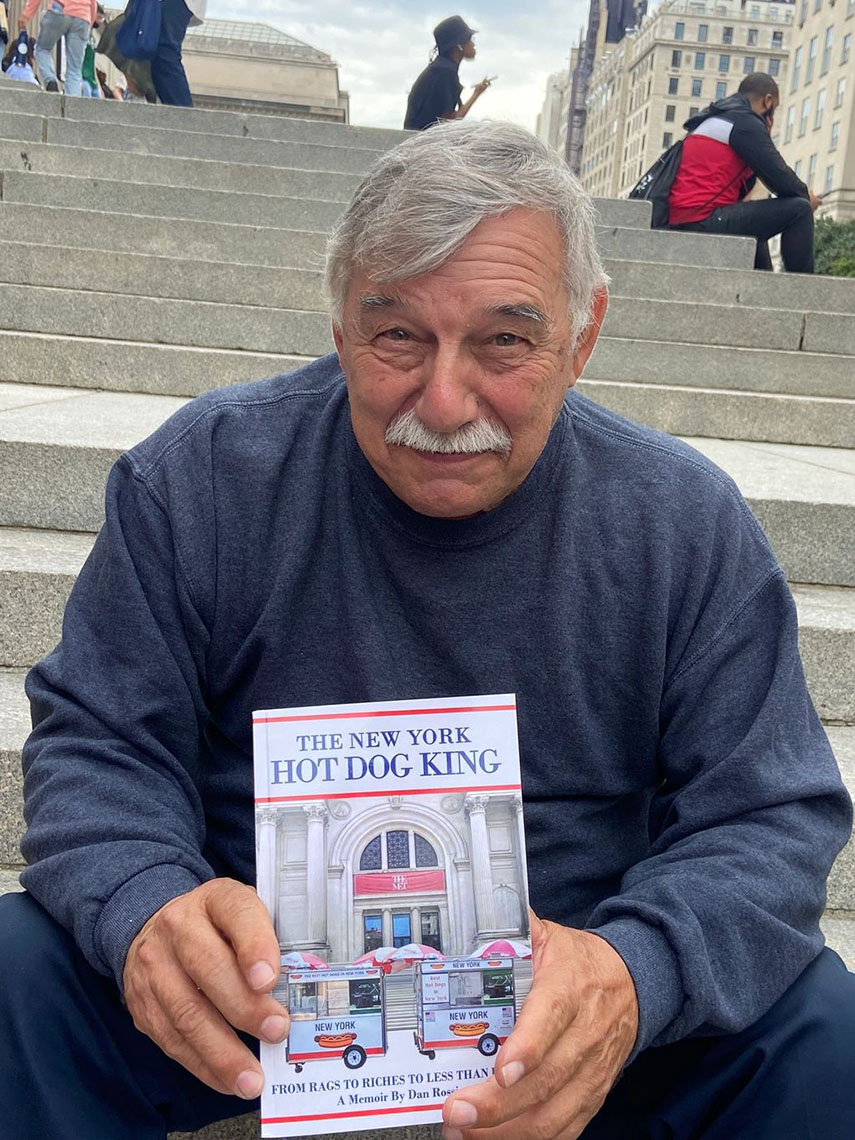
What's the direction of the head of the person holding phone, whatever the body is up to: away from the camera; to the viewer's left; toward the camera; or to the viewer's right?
to the viewer's right

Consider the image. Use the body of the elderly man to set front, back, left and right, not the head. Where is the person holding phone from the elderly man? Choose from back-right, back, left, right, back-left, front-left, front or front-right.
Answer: back

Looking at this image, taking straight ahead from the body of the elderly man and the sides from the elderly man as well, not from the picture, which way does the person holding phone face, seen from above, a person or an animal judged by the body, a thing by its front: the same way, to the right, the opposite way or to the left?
to the left

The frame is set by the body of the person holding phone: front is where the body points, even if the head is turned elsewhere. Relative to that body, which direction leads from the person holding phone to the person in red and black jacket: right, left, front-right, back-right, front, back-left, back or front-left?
front-right

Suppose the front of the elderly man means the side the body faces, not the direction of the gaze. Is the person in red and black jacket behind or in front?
behind

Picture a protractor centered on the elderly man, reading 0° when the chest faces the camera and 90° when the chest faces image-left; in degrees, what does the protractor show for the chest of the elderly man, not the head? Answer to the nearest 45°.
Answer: approximately 0°

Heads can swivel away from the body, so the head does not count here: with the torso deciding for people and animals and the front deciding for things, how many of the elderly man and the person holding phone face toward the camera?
1

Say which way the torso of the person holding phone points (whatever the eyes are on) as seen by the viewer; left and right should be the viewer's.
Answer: facing to the right of the viewer

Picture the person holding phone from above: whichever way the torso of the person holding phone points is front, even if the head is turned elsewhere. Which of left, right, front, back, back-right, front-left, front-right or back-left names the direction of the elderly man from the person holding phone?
right
